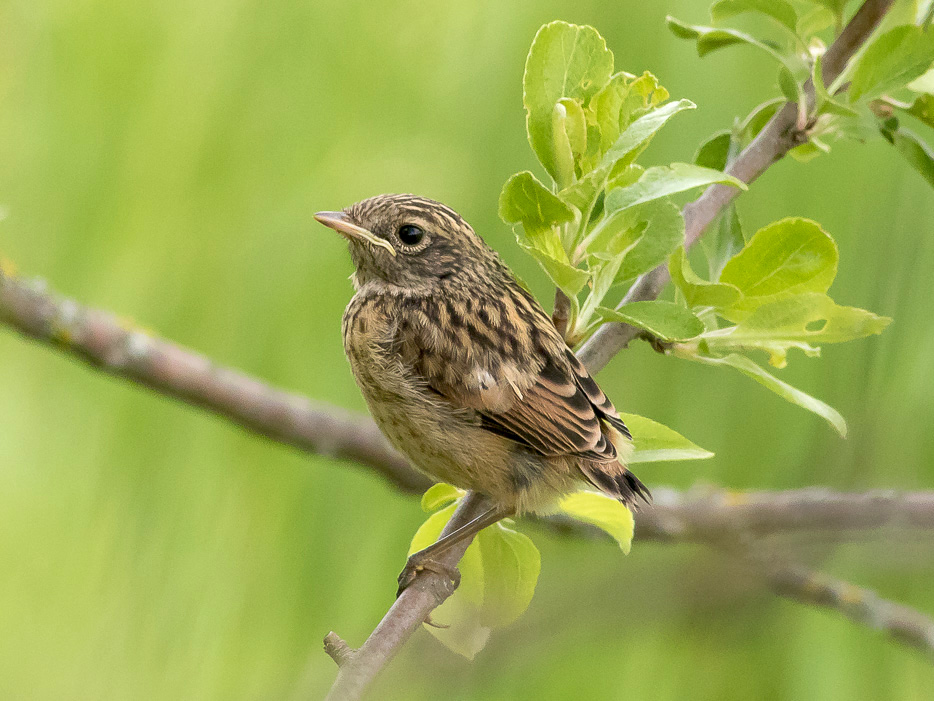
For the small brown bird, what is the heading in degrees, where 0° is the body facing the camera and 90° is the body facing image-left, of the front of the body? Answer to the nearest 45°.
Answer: approximately 90°

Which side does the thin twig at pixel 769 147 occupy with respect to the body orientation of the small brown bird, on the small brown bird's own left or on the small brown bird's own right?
on the small brown bird's own left

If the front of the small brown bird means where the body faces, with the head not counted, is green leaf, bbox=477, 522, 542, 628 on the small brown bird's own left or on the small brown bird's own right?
on the small brown bird's own left

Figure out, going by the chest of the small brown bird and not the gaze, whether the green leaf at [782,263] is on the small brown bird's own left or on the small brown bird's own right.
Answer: on the small brown bird's own left

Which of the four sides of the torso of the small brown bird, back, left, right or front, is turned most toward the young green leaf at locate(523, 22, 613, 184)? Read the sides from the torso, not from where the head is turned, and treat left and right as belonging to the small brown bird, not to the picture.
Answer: back
